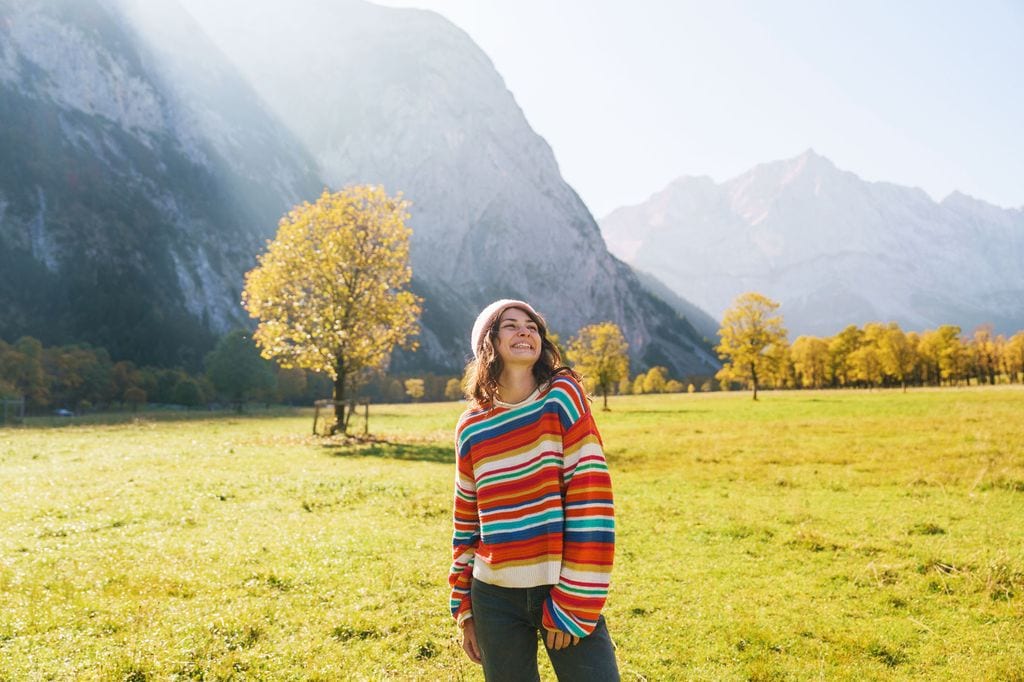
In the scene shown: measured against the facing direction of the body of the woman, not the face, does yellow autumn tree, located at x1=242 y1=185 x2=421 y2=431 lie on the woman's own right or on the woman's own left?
on the woman's own right

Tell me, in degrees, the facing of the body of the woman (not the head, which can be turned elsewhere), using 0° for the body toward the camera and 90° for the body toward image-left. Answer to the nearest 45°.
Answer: approximately 45°

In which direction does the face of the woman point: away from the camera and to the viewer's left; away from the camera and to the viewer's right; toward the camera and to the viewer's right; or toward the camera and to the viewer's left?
toward the camera and to the viewer's right
